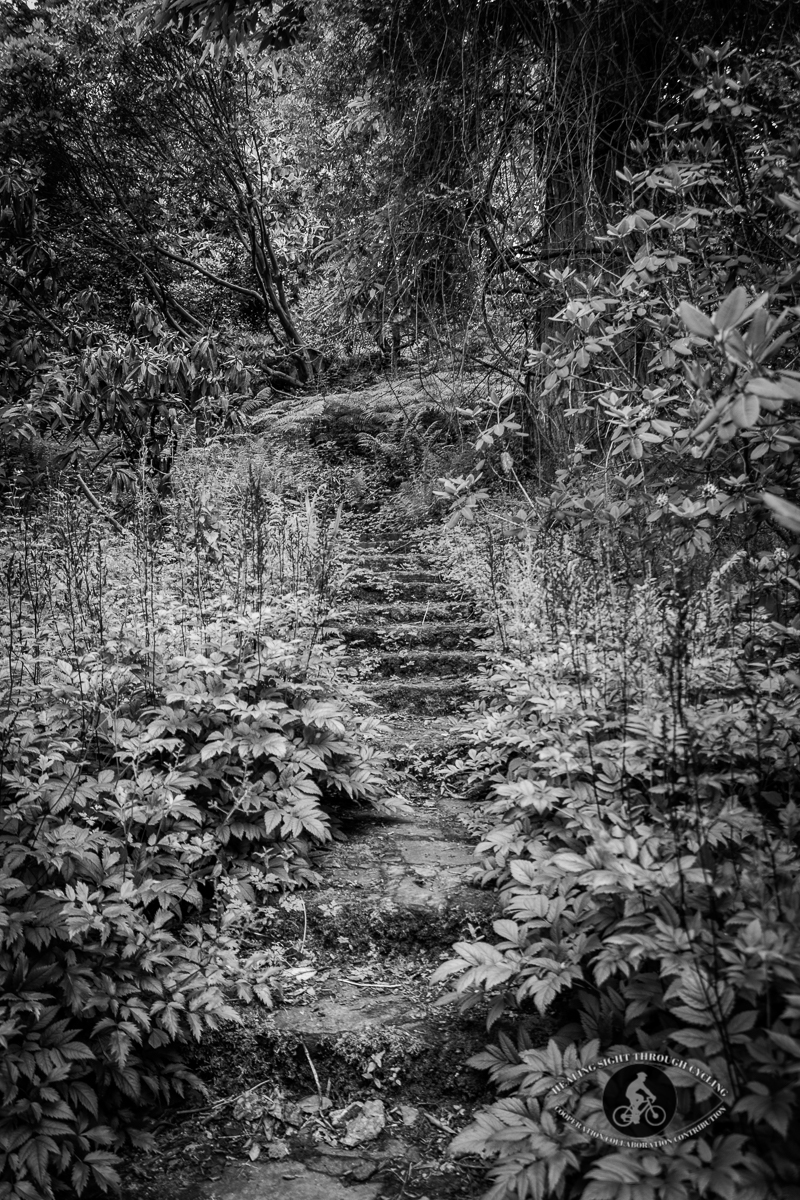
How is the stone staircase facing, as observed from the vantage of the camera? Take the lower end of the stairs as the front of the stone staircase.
facing the viewer
